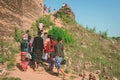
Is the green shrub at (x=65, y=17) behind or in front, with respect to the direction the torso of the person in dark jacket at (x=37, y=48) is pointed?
in front

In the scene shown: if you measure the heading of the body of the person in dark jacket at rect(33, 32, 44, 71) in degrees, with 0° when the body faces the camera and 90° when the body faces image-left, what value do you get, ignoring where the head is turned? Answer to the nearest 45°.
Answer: approximately 180°

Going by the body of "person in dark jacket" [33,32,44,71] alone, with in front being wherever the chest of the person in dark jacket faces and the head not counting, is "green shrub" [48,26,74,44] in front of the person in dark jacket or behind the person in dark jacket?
in front
